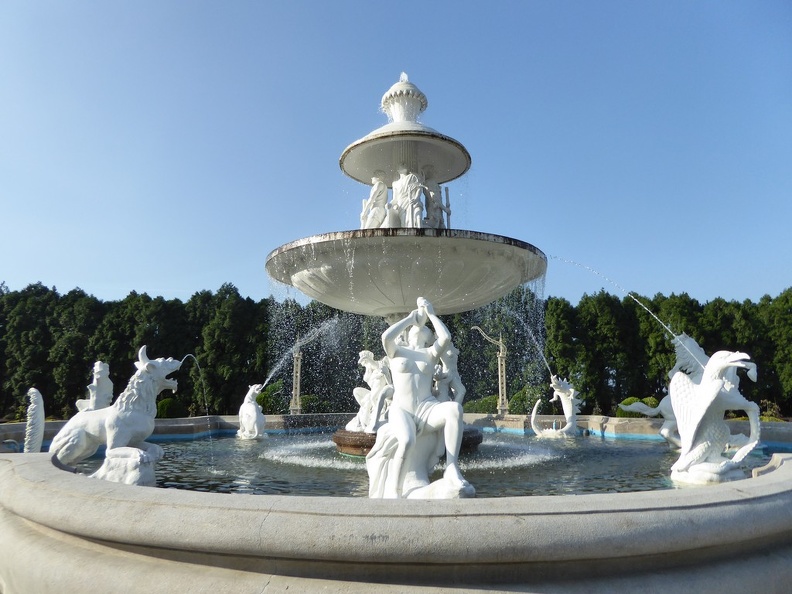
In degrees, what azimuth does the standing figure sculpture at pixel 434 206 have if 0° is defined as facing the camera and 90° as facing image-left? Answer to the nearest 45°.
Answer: approximately 270°

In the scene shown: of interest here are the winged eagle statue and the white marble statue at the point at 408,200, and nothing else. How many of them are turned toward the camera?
1

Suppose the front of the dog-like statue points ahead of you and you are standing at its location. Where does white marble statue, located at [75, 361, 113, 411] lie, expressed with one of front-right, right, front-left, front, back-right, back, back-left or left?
left

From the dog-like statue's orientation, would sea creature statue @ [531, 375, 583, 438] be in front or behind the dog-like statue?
in front

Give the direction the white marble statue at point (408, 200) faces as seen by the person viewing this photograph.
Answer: facing the viewer

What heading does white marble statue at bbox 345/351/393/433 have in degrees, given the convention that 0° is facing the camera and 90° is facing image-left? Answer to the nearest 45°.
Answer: approximately 45°

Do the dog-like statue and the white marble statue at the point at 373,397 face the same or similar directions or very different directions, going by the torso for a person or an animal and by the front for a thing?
very different directions

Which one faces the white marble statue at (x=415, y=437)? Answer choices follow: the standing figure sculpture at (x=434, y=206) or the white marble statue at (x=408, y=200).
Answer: the white marble statue at (x=408, y=200)

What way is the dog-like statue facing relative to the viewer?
to the viewer's right

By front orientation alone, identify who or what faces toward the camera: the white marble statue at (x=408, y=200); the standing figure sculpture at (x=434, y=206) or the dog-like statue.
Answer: the white marble statue
